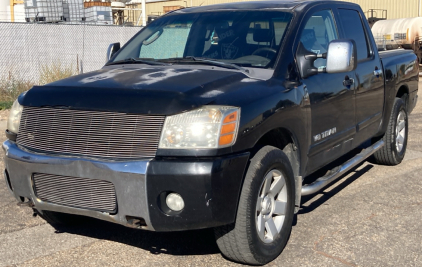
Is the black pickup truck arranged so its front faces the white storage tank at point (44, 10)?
no

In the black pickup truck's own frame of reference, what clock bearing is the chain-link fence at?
The chain-link fence is roughly at 4 o'clock from the black pickup truck.

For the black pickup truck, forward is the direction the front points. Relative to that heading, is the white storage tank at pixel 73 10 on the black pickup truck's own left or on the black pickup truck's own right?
on the black pickup truck's own right

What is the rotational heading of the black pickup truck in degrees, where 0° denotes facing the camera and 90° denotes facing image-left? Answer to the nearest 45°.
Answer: approximately 45°

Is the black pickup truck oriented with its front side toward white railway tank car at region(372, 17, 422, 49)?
no

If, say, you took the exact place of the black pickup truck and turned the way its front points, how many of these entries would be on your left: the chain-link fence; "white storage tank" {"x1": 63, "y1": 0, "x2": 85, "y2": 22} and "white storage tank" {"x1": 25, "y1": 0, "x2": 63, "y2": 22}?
0

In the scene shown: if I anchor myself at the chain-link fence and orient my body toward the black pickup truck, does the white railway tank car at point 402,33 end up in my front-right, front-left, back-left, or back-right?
back-left
